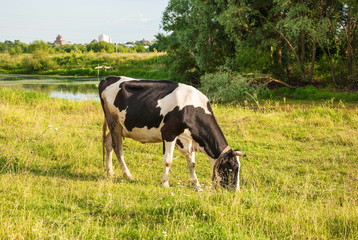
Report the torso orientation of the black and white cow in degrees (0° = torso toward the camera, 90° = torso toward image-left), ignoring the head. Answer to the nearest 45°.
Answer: approximately 315°

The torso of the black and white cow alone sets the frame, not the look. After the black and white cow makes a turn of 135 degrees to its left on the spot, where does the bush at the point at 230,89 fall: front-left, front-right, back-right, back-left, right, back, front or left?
front
